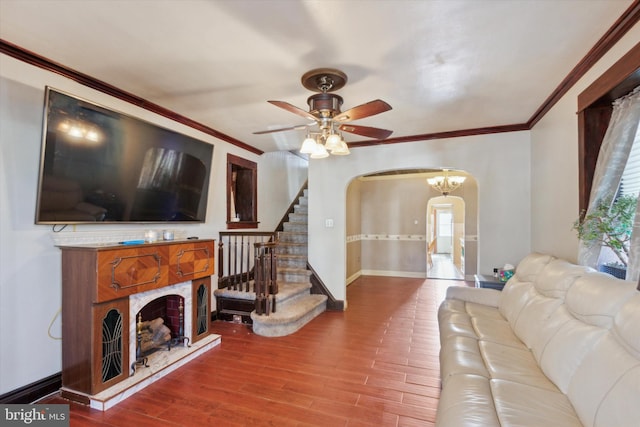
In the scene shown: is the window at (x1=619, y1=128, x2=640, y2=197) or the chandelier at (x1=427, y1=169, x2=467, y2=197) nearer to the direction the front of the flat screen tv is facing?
the window

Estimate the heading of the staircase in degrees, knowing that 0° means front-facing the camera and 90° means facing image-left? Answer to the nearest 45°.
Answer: approximately 0°

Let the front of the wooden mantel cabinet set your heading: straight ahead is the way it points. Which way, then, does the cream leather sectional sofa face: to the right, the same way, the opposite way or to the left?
the opposite way

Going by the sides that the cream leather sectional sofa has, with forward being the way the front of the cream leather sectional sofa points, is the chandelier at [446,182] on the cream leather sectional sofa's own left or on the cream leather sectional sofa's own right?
on the cream leather sectional sofa's own right

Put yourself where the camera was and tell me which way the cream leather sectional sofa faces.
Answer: facing to the left of the viewer

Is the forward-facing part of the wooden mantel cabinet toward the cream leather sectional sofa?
yes

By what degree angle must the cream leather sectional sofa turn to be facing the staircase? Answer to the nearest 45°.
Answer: approximately 45° to its right

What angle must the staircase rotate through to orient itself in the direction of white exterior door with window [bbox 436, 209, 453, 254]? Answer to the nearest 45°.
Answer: approximately 135° to its left

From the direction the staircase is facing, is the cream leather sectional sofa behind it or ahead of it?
ahead
